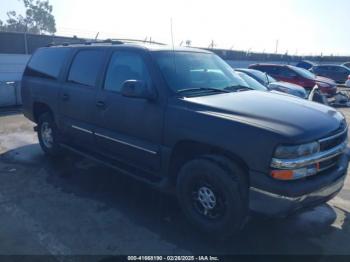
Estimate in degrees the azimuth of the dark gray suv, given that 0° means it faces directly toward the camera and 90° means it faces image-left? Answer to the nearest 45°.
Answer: approximately 315°

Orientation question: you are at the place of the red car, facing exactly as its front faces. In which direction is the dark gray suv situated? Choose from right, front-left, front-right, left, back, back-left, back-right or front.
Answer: front-right

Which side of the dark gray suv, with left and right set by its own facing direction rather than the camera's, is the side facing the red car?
left

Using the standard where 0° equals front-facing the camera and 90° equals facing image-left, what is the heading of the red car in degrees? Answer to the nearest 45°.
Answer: approximately 315°
